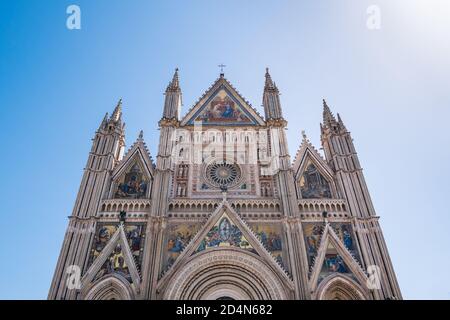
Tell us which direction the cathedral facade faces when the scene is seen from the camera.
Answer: facing the viewer
